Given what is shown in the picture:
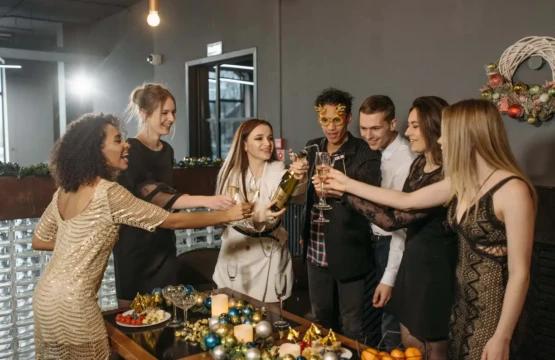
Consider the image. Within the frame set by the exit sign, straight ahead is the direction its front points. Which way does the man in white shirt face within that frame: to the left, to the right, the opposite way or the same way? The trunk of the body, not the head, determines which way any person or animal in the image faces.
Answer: the same way

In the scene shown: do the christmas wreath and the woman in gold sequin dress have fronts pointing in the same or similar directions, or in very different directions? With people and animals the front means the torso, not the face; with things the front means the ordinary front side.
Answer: very different directions

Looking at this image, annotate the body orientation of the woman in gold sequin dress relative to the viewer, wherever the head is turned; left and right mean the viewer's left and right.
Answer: facing away from the viewer and to the right of the viewer

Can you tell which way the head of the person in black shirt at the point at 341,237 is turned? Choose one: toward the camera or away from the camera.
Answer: toward the camera

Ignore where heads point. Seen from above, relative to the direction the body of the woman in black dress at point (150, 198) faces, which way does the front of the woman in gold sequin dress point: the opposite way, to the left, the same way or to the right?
to the left

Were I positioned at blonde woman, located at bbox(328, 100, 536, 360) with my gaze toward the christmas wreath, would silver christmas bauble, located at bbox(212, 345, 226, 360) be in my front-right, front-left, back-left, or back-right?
back-left

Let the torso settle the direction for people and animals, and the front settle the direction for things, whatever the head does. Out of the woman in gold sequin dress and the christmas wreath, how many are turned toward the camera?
1

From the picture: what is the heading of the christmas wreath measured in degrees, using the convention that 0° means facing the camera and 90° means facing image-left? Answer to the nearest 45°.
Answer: approximately 0°

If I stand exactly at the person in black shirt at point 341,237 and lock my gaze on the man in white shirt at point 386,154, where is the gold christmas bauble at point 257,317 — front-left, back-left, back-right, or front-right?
back-right

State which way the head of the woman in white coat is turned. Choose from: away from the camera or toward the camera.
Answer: toward the camera

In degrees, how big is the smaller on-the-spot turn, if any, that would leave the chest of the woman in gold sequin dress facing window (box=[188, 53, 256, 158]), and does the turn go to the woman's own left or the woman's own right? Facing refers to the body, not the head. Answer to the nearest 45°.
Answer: approximately 45° to the woman's own left

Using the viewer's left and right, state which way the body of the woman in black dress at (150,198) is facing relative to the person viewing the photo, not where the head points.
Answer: facing the viewer and to the right of the viewer

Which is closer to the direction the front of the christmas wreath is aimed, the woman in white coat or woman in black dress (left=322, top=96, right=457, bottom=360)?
the woman in black dress

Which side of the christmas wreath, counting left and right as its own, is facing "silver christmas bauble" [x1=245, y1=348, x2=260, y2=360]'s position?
front

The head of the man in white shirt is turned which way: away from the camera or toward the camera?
toward the camera
